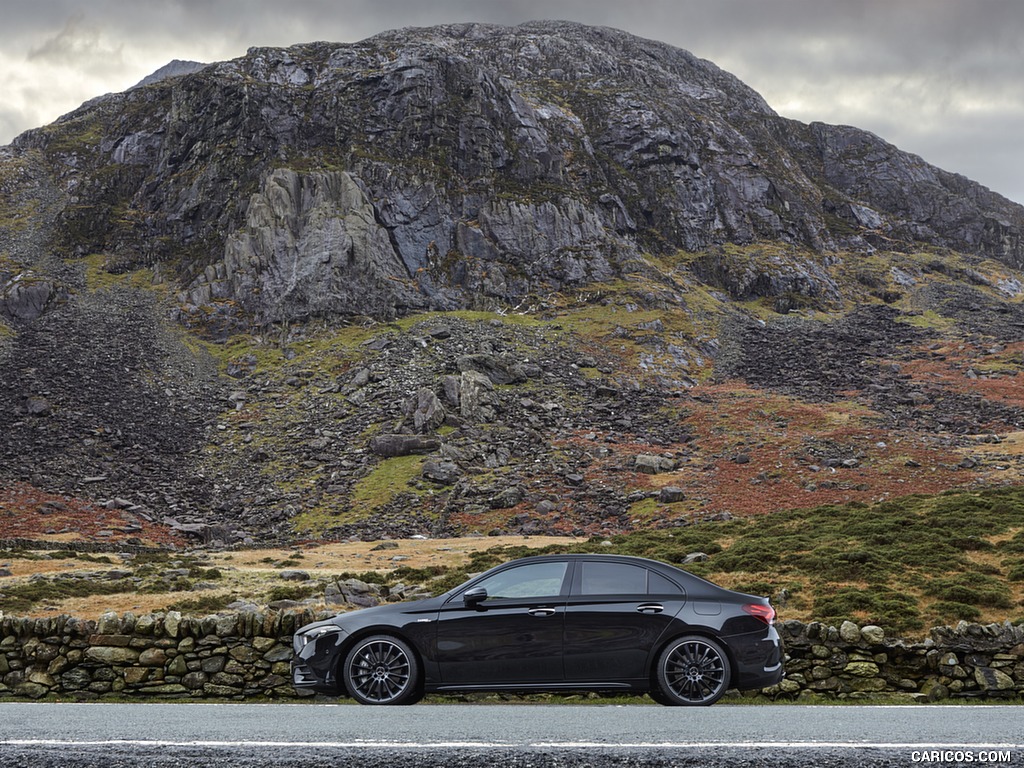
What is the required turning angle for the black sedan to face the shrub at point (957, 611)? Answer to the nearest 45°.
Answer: approximately 135° to its right

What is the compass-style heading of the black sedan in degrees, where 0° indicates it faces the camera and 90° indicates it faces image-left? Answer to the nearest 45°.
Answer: approximately 90°
